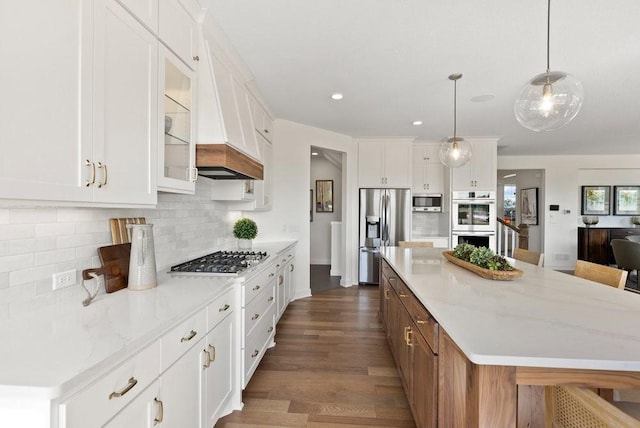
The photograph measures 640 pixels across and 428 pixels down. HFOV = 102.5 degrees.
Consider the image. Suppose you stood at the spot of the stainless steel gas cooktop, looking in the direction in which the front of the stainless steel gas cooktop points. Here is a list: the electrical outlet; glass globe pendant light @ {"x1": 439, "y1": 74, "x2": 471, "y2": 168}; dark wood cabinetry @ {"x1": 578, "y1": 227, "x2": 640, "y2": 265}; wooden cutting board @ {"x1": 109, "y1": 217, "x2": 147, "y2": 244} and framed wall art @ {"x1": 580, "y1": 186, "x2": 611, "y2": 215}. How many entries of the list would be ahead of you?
3

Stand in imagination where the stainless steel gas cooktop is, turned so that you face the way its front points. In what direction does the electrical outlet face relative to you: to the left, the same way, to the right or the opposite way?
the same way

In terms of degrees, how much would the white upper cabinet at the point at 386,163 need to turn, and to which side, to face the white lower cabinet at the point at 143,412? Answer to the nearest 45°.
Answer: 0° — it already faces it

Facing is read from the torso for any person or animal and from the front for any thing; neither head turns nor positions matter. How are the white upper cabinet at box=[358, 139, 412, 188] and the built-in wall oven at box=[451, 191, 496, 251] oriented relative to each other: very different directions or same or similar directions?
same or similar directions

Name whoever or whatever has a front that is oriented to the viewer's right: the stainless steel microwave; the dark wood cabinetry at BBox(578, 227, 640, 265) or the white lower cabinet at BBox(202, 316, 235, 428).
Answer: the white lower cabinet

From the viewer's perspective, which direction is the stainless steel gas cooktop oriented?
to the viewer's right

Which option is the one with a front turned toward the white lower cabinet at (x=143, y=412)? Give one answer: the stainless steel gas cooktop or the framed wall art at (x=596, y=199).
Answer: the framed wall art

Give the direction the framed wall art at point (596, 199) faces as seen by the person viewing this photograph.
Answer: facing the viewer

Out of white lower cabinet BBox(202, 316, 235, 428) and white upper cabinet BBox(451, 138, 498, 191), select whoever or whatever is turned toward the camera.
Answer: the white upper cabinet

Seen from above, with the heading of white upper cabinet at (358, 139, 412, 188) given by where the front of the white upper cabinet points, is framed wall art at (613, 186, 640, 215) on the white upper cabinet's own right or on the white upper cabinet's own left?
on the white upper cabinet's own left

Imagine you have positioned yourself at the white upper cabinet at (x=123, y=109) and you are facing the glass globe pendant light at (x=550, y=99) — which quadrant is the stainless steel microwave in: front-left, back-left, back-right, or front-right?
front-left

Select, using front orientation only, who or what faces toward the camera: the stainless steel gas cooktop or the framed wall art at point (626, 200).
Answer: the framed wall art

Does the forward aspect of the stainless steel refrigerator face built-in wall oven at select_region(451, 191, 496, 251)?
no

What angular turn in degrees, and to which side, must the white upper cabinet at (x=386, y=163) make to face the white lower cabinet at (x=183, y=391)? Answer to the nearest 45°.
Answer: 0° — it already faces it

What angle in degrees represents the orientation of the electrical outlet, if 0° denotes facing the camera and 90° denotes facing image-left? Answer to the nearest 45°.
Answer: approximately 315°

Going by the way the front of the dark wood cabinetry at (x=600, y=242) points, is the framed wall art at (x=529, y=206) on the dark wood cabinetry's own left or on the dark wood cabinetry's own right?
on the dark wood cabinetry's own right

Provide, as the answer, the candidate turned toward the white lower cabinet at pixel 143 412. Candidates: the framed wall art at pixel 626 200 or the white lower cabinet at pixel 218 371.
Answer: the framed wall art

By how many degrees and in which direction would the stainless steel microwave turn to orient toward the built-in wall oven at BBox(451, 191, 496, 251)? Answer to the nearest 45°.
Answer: approximately 90° to its left

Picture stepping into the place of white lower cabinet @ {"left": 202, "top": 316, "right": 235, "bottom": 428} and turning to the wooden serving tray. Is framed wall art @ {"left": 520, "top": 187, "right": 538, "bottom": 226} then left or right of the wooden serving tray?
left

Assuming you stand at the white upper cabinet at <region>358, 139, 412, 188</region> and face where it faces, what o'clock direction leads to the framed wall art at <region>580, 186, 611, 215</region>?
The framed wall art is roughly at 8 o'clock from the white upper cabinet.
